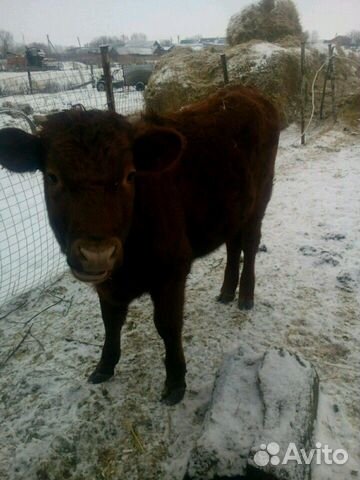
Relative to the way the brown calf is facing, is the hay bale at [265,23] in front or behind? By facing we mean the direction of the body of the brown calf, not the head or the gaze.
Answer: behind

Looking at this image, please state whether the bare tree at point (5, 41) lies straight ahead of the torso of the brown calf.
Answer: no

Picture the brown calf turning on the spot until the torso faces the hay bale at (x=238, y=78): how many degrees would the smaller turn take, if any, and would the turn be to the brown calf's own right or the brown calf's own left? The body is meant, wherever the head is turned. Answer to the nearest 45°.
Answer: approximately 135° to the brown calf's own right

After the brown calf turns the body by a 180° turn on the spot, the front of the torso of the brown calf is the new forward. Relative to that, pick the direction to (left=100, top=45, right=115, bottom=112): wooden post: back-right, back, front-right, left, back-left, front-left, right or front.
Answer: front-left
